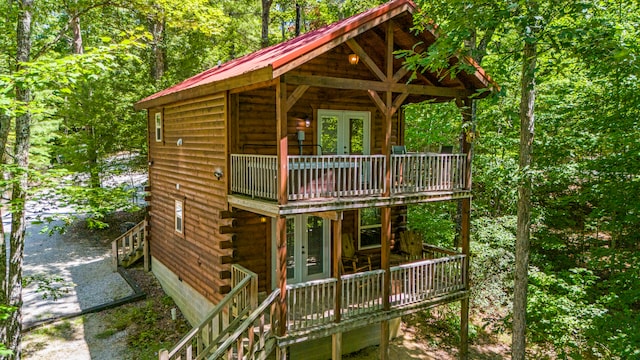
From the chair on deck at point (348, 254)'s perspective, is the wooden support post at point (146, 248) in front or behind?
behind

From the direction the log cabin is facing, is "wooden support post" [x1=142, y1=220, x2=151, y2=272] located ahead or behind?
behind

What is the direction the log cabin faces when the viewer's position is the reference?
facing the viewer and to the right of the viewer

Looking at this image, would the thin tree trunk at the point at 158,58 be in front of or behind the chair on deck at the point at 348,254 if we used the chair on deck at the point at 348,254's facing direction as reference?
behind

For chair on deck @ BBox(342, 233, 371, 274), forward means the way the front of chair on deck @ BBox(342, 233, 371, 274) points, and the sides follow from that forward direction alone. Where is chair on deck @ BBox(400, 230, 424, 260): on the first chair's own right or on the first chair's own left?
on the first chair's own left

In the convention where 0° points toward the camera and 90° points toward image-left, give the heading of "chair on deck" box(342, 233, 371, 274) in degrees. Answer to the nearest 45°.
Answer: approximately 315°

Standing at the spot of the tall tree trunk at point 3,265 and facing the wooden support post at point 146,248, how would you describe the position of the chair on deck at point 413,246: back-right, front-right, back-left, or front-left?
front-right
